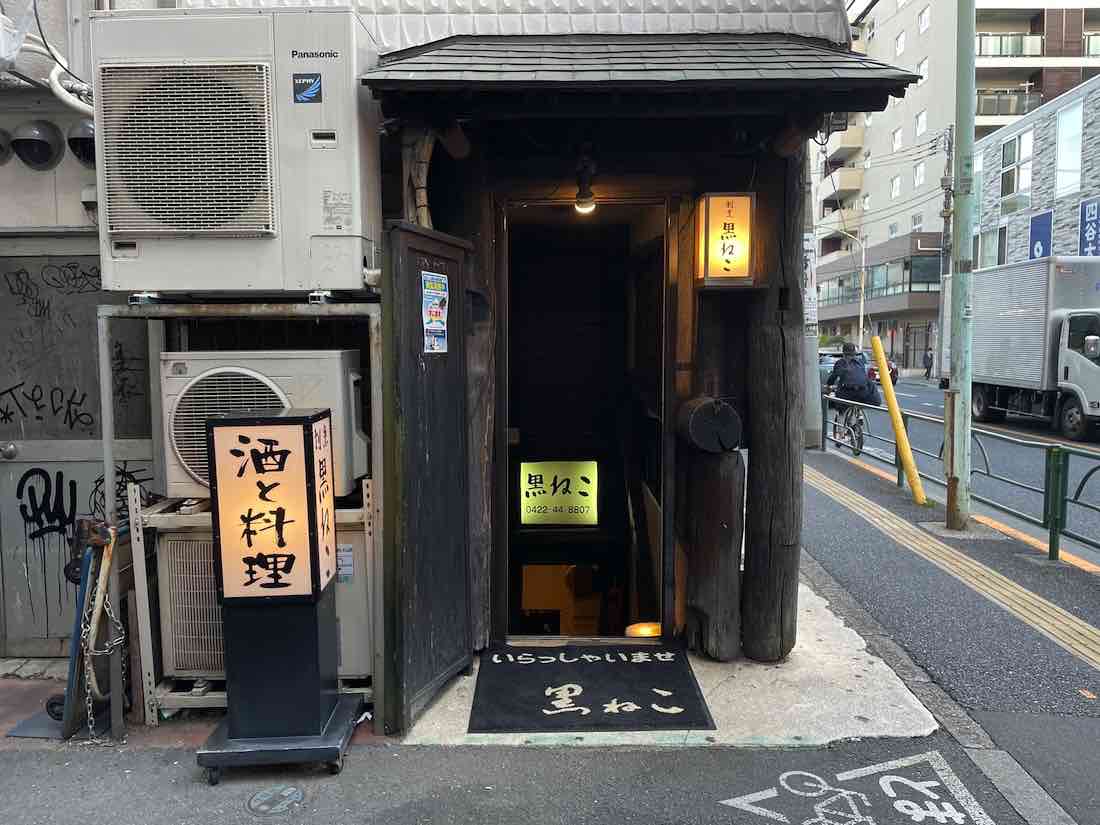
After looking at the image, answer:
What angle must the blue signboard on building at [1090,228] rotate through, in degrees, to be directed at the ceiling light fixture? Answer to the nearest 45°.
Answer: approximately 45° to its left

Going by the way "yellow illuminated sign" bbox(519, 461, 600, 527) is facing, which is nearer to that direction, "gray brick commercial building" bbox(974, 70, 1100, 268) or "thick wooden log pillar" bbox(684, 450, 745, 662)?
the thick wooden log pillar

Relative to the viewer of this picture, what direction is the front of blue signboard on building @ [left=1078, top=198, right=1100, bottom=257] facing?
facing the viewer and to the left of the viewer

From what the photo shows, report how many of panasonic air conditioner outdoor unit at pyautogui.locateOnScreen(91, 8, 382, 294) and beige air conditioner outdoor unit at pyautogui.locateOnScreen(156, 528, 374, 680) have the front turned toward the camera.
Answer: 2

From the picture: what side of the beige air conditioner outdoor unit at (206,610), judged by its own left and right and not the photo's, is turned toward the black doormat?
left

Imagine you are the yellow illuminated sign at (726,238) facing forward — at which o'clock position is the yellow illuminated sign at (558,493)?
the yellow illuminated sign at (558,493) is roughly at 5 o'clock from the yellow illuminated sign at (726,238).

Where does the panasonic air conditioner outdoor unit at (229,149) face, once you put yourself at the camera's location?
facing the viewer

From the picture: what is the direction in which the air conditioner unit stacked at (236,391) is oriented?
toward the camera

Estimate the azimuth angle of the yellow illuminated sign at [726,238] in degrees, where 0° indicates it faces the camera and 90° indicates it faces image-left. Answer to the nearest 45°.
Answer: approximately 0°

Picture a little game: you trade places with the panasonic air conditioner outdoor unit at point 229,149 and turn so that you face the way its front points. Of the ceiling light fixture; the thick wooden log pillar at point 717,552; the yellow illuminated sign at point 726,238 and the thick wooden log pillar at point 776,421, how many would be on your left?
4

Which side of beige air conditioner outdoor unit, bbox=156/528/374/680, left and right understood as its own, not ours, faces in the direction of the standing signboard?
front

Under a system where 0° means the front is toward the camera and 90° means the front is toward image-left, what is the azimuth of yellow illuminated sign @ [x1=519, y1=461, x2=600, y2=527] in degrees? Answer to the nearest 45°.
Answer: approximately 0°

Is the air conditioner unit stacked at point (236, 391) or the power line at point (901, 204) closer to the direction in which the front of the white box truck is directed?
the air conditioner unit stacked

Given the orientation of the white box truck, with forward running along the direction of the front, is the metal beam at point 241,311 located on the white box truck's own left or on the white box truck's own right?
on the white box truck's own right

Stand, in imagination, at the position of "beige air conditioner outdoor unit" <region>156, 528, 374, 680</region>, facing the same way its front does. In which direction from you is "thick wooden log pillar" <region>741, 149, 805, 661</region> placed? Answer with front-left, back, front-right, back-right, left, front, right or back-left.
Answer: left
